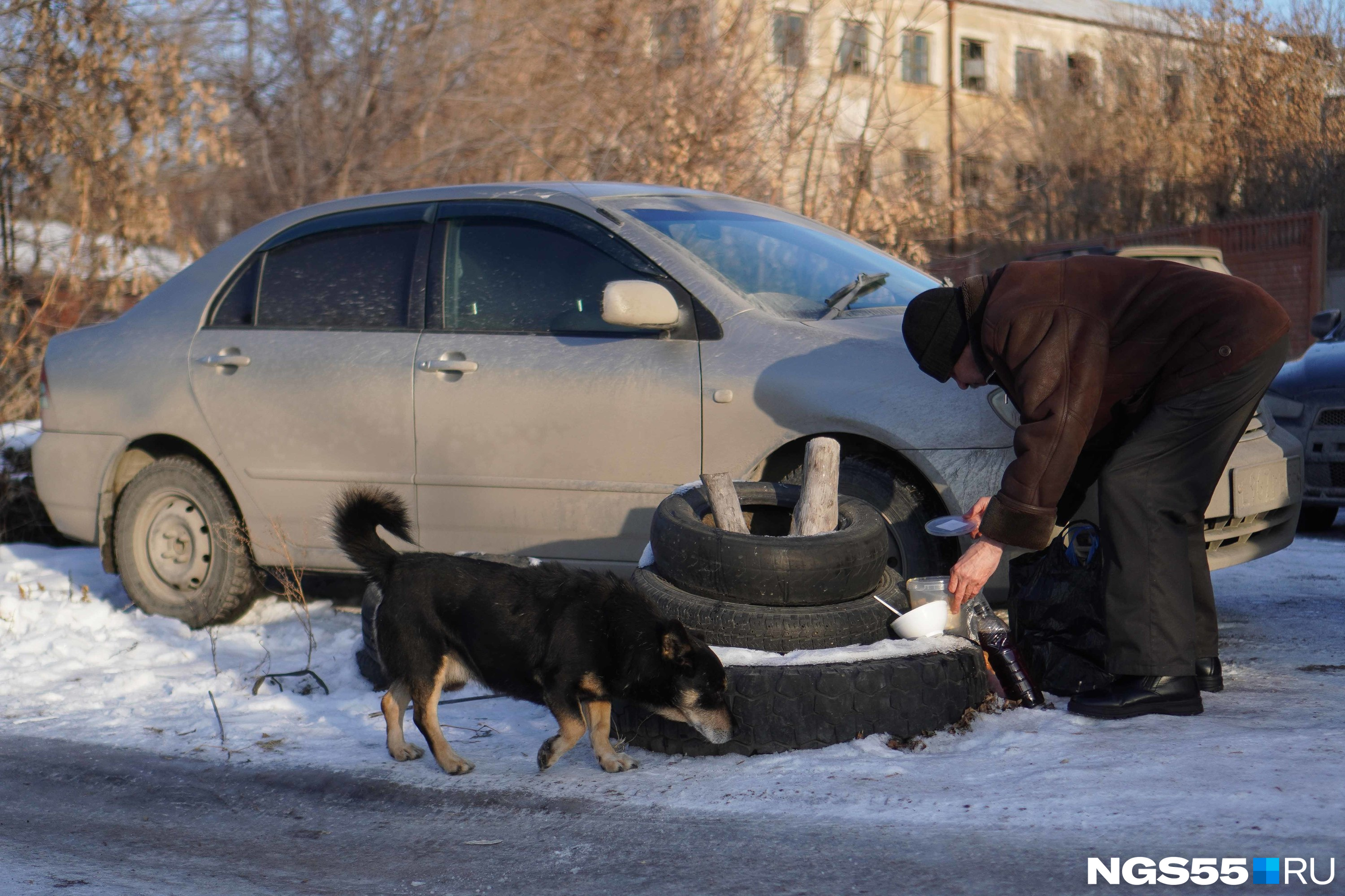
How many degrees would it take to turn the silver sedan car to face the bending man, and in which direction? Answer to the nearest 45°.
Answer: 0° — it already faces them

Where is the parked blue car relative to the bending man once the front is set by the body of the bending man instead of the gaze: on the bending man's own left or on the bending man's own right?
on the bending man's own right

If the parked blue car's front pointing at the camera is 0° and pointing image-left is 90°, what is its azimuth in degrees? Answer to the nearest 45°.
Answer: approximately 45°

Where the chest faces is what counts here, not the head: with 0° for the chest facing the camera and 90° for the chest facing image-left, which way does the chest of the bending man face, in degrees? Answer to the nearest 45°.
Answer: approximately 90°

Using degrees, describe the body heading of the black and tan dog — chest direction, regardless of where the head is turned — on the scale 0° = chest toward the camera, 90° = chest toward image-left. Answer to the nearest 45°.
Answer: approximately 270°

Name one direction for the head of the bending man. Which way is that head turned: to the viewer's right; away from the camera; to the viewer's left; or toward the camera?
to the viewer's left

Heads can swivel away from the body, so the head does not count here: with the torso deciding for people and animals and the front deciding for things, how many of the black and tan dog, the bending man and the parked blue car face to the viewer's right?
1
